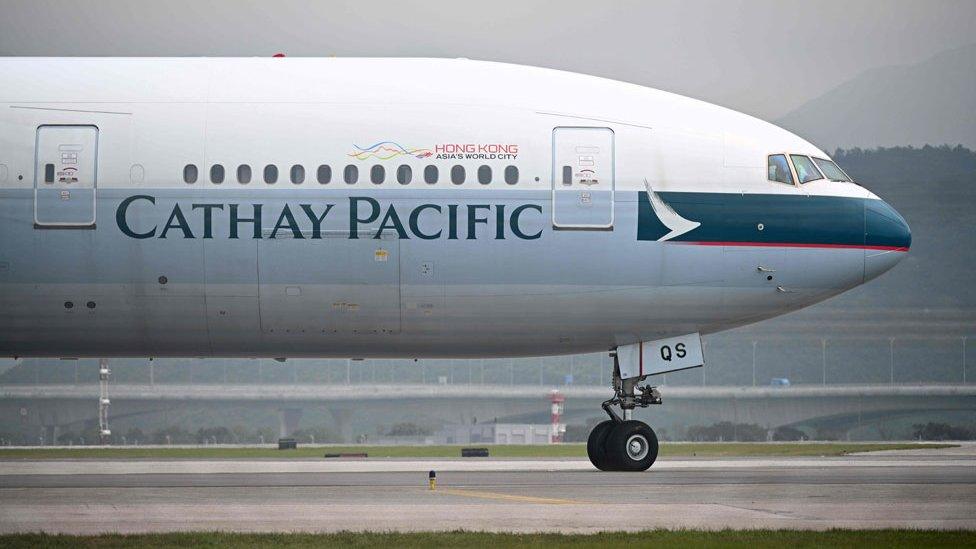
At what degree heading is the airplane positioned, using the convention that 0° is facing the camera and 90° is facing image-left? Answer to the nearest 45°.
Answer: approximately 270°
